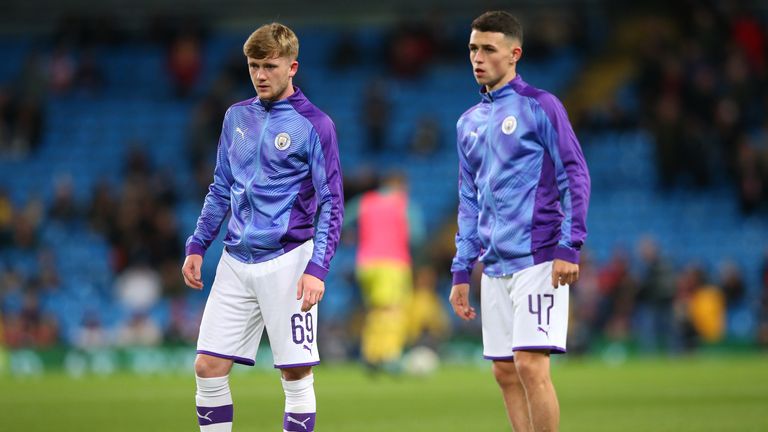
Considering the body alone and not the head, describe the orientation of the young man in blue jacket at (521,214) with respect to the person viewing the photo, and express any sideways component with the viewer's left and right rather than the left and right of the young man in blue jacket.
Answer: facing the viewer and to the left of the viewer

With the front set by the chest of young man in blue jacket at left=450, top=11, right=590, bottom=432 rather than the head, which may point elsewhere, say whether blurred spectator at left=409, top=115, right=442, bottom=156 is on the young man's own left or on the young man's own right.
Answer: on the young man's own right

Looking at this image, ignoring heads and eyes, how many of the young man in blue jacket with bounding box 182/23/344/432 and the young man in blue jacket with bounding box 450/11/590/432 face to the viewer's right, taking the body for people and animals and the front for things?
0

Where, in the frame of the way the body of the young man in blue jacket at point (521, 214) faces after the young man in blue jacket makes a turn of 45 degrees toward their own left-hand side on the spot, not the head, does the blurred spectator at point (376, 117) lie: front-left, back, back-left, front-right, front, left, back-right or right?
back

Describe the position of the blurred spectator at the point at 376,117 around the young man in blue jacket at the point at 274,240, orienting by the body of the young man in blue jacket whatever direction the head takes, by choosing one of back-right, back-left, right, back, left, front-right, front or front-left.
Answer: back-right

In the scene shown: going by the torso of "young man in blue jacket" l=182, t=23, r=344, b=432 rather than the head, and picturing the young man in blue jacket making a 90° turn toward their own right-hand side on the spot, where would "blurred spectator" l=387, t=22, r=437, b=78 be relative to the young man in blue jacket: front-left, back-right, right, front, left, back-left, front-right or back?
front-right

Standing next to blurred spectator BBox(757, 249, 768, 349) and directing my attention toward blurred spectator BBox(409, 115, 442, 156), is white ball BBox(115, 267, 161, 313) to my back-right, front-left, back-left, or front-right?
front-left

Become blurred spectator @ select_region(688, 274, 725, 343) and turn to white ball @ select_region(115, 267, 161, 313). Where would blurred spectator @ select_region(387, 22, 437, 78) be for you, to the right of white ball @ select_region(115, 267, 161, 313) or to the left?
right

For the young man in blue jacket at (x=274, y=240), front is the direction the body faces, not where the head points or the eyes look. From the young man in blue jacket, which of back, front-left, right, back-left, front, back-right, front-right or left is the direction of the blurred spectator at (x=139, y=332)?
back-right

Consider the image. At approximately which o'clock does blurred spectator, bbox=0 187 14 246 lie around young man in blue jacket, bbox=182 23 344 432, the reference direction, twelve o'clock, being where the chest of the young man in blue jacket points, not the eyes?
The blurred spectator is roughly at 4 o'clock from the young man in blue jacket.

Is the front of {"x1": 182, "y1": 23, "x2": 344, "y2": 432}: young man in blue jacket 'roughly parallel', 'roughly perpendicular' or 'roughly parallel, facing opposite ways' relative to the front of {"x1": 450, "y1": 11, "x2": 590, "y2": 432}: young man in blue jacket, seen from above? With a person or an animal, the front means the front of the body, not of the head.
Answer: roughly parallel

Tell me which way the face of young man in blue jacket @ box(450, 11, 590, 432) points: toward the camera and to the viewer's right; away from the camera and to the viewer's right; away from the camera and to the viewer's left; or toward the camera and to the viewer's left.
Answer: toward the camera and to the viewer's left
